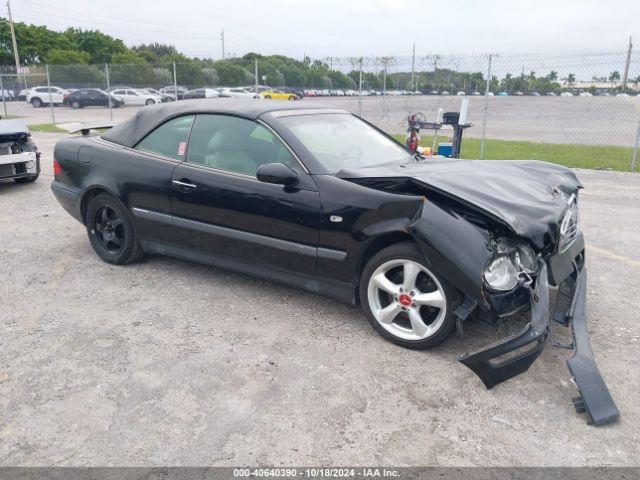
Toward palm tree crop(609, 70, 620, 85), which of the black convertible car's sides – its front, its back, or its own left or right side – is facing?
left

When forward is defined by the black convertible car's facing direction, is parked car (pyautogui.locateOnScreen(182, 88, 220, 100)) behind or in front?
behind

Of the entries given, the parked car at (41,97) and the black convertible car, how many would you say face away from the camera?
0

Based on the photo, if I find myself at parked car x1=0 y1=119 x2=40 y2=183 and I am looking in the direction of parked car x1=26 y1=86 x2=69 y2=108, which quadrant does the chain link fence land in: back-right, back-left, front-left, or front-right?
front-right

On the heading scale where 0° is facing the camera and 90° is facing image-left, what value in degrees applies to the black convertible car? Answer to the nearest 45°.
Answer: approximately 315°

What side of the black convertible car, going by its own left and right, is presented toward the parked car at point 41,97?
back

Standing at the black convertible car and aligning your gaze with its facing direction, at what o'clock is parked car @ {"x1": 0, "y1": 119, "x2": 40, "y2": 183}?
The parked car is roughly at 6 o'clock from the black convertible car.

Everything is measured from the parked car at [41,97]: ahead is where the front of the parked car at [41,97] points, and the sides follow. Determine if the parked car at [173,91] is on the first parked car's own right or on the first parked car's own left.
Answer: on the first parked car's own left

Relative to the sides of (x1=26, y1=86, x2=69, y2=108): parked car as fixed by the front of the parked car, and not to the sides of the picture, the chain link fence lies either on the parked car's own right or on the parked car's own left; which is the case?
on the parked car's own left
